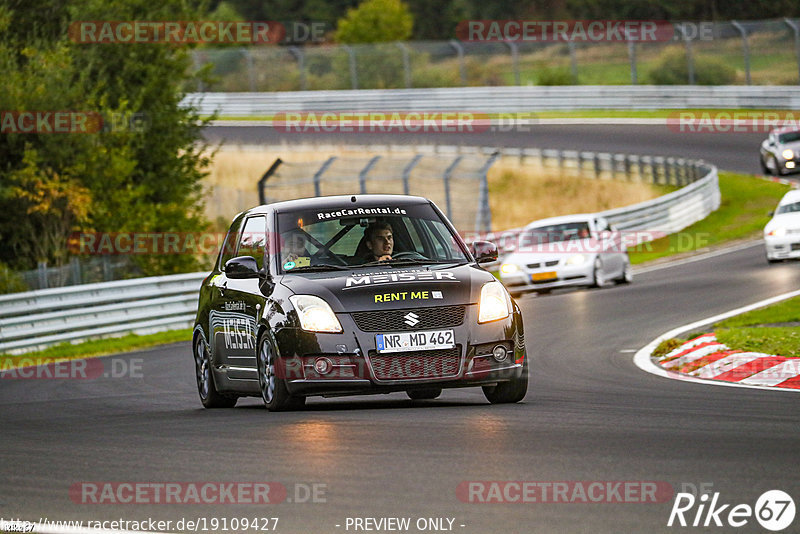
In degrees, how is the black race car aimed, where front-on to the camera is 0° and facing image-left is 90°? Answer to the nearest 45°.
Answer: approximately 0°

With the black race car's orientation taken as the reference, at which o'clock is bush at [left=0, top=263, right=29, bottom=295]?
The bush is roughly at 5 o'clock from the black race car.

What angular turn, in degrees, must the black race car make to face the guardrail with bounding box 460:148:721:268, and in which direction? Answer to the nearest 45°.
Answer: approximately 180°

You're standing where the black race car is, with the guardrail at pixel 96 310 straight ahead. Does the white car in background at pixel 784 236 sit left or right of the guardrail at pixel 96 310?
right

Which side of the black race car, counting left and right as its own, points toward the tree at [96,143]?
back

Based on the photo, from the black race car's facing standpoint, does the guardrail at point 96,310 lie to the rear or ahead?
to the rear

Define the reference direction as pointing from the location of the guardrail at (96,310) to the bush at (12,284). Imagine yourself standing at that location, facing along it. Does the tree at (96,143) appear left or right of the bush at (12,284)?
right

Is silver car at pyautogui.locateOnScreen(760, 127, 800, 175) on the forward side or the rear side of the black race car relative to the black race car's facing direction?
on the rear side

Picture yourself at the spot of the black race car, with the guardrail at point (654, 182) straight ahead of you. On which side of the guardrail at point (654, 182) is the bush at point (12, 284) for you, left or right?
left

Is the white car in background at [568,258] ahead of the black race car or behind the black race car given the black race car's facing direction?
behind
